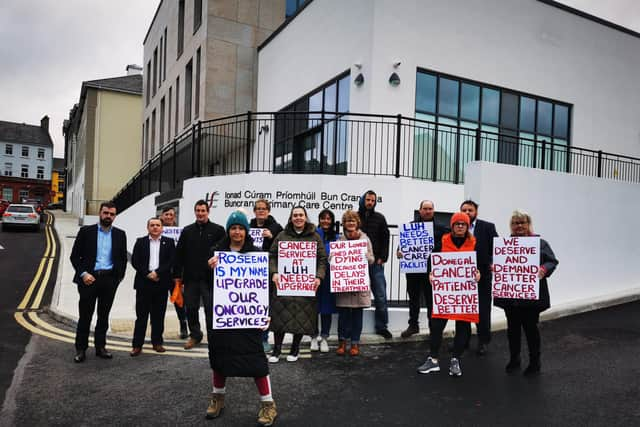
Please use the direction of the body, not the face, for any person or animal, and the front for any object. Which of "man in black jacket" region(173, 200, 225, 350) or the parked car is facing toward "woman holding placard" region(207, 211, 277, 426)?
the man in black jacket

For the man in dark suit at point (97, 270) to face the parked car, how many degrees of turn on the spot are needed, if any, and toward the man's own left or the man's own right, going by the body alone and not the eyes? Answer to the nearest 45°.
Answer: approximately 180°

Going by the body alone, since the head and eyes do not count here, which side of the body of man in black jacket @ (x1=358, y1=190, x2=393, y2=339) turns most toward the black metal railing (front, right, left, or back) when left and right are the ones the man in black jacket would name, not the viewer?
back

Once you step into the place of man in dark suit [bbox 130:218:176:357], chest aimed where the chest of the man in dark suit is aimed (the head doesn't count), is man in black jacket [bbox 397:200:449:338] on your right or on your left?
on your left

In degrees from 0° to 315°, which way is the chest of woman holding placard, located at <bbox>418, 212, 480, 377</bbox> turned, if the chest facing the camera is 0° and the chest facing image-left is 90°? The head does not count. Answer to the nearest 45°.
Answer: approximately 0°

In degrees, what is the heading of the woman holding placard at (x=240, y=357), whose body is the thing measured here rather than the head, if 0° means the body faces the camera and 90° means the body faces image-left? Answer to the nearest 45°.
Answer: approximately 0°

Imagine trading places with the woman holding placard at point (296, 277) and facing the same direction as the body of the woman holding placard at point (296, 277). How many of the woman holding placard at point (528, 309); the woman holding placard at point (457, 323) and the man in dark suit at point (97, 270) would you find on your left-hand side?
2
